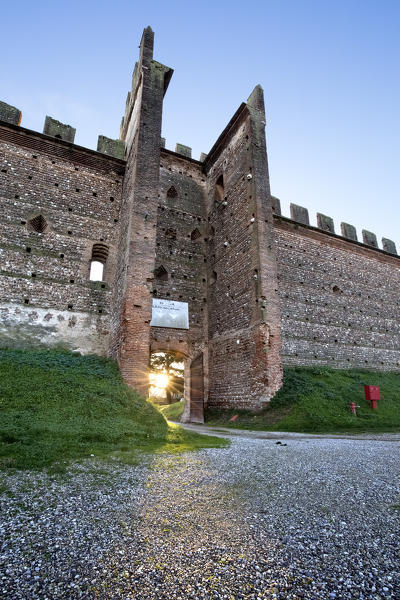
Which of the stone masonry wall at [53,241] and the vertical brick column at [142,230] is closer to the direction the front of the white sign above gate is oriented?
the vertical brick column

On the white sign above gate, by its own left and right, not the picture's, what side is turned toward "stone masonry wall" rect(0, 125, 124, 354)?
right

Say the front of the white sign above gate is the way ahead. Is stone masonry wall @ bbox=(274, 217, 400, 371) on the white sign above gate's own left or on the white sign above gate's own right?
on the white sign above gate's own left

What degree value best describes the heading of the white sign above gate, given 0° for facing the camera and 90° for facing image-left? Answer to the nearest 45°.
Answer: approximately 0°

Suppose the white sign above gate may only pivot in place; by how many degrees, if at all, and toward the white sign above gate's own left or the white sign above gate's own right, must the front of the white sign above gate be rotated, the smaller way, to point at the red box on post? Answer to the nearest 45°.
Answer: approximately 90° to the white sign above gate's own left

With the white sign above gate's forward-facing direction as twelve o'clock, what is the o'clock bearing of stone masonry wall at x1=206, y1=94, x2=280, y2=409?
The stone masonry wall is roughly at 10 o'clock from the white sign above gate.
